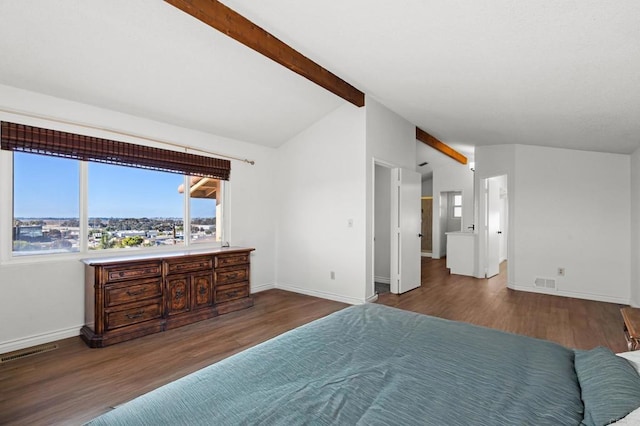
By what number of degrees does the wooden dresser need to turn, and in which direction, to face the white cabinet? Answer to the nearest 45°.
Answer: approximately 45° to its left

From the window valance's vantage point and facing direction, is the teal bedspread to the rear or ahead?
ahead

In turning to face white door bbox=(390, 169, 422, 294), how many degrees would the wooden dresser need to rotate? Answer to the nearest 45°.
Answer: approximately 45° to its left

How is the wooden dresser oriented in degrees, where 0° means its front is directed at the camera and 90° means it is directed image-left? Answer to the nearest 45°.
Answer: approximately 315°

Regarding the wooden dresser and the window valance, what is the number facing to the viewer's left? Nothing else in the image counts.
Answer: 0

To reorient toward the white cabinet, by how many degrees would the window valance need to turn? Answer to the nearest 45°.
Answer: approximately 45° to its left

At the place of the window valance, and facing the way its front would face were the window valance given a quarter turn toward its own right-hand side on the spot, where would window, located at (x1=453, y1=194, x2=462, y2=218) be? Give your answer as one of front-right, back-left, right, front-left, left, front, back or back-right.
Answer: back-left

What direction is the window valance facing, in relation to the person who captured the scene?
facing the viewer and to the right of the viewer

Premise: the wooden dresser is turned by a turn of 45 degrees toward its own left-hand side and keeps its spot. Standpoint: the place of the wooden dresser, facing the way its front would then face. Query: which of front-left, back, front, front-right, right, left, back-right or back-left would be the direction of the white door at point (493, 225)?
front

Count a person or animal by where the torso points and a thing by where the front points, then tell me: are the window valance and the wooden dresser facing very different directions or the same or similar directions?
same or similar directions

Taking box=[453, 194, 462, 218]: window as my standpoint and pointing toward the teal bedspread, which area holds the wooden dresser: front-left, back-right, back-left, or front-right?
front-right

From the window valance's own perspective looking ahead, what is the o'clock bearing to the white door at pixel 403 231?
The white door is roughly at 11 o'clock from the window valance.
